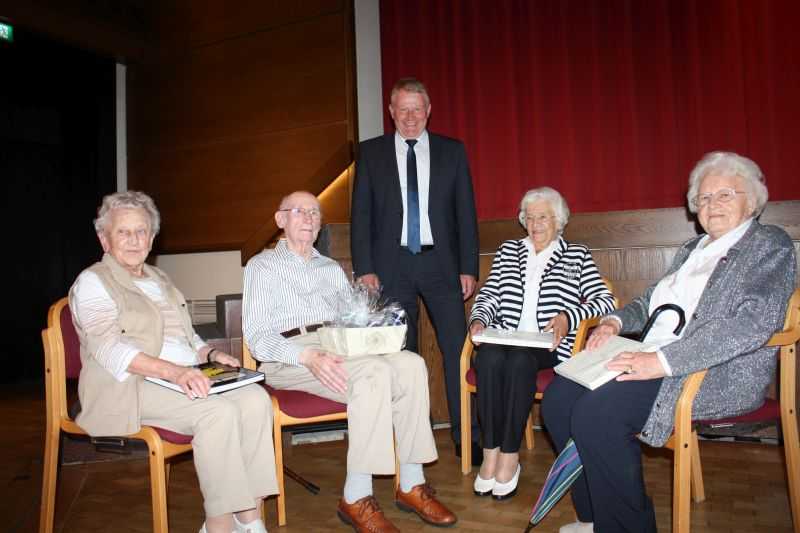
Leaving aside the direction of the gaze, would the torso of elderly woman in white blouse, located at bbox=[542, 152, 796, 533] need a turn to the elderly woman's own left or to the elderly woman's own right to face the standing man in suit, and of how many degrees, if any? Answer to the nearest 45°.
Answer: approximately 90° to the elderly woman's own right

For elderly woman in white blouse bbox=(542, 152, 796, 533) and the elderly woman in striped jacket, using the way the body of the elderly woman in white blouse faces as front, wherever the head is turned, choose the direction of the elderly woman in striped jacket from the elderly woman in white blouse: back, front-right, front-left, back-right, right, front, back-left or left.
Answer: right

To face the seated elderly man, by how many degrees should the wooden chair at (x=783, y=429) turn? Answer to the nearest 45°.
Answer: approximately 45° to its right

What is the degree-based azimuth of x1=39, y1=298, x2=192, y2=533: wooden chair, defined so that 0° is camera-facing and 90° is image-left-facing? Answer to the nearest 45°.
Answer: approximately 315°

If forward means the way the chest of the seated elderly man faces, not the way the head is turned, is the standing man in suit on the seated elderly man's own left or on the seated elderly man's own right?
on the seated elderly man's own left

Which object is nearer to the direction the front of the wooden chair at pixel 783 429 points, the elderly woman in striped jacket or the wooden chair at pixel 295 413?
the wooden chair

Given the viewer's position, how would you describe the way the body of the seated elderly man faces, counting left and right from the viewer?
facing the viewer and to the right of the viewer

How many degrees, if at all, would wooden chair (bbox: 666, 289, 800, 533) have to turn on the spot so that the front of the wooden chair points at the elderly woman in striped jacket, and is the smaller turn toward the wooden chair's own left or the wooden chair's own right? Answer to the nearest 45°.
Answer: approximately 90° to the wooden chair's own right

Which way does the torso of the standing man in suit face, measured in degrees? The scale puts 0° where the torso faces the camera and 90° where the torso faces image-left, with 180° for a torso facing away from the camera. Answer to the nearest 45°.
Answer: approximately 0°

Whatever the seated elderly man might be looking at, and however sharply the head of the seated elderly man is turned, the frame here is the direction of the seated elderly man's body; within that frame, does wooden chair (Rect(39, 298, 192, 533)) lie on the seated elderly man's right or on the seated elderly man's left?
on the seated elderly man's right

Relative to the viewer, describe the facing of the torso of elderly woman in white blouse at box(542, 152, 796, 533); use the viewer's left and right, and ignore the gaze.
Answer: facing the viewer and to the left of the viewer

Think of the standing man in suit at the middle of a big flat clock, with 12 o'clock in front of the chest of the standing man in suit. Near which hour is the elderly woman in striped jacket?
The elderly woman in striped jacket is roughly at 10 o'clock from the standing man in suit.

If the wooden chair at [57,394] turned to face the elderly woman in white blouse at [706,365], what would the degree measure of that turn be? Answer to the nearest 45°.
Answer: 0° — it already faces them

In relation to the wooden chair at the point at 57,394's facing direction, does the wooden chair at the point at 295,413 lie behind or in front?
in front

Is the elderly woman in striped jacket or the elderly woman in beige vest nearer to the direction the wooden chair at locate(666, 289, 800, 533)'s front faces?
the elderly woman in beige vest
